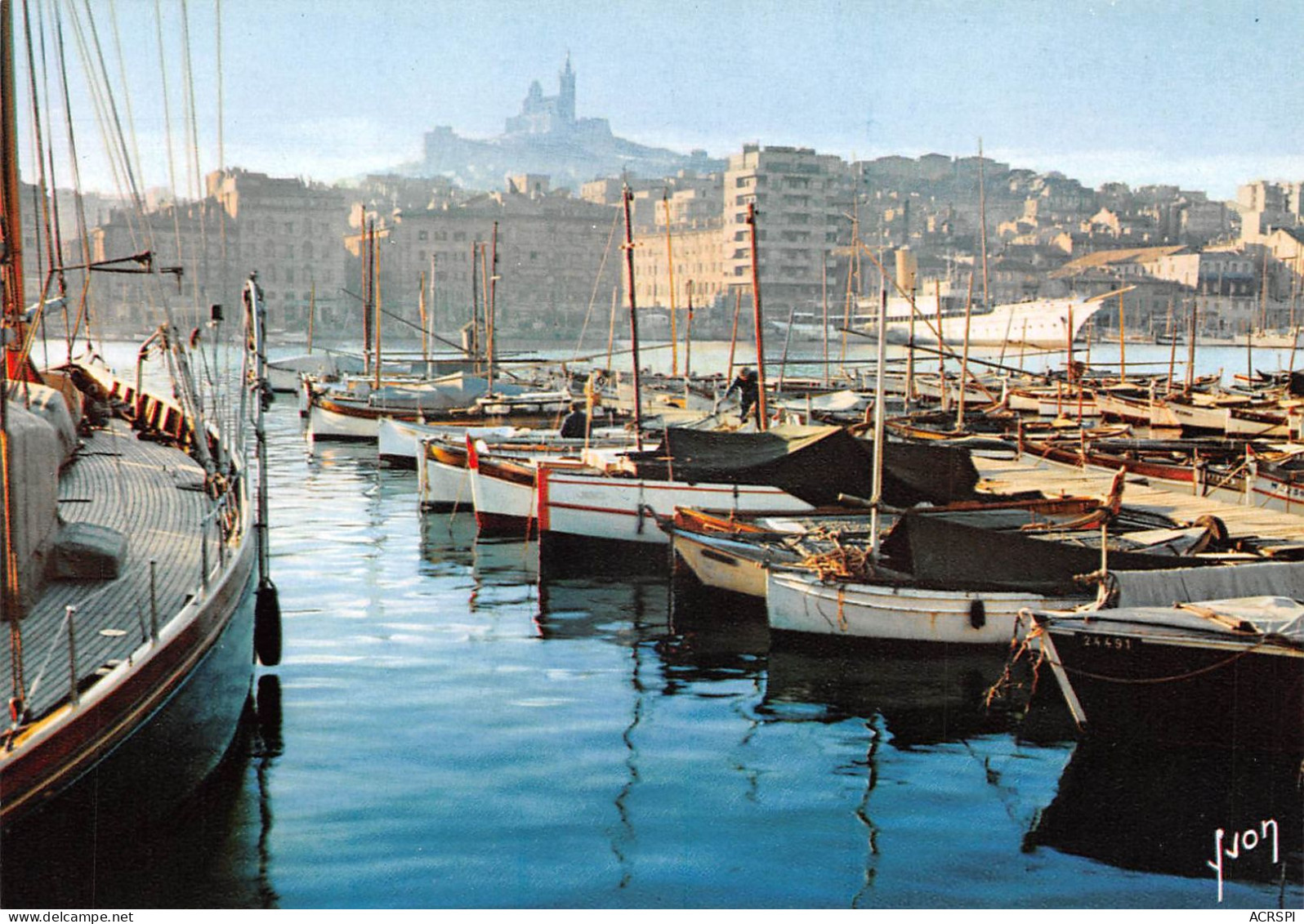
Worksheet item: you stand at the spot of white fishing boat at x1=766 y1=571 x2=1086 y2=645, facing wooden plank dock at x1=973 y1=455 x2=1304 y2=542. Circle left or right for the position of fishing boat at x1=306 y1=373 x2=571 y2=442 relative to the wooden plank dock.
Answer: left

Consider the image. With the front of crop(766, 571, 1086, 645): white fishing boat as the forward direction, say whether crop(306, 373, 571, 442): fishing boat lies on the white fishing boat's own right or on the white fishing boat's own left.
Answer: on the white fishing boat's own right

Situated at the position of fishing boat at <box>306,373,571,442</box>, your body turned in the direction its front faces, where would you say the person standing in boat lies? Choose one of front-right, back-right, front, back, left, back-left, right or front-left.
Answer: back-left

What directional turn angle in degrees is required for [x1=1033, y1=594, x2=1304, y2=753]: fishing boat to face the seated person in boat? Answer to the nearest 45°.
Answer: approximately 45° to its right

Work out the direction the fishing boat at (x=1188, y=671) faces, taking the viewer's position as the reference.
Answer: facing to the left of the viewer

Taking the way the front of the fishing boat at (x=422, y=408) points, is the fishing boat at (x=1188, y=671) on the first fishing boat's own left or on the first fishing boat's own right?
on the first fishing boat's own left

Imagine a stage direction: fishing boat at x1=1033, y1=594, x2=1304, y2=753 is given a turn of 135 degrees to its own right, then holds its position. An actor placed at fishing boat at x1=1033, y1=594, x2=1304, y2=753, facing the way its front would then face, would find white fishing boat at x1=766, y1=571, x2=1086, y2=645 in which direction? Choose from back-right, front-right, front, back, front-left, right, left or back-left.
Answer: left

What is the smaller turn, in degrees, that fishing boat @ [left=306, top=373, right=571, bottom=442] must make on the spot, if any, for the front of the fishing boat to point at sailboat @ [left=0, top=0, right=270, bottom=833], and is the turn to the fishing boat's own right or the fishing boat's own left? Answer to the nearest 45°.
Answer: approximately 90° to the fishing boat's own left

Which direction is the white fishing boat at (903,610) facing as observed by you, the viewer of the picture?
facing to the left of the viewer

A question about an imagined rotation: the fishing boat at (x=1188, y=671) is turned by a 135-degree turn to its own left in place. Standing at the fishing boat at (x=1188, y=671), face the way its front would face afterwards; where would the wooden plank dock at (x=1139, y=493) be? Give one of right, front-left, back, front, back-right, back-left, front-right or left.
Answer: back-left

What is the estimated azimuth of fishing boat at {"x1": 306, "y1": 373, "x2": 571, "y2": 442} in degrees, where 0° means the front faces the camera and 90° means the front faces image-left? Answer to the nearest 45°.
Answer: approximately 90°

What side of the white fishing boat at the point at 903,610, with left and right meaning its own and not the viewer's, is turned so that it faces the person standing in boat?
right

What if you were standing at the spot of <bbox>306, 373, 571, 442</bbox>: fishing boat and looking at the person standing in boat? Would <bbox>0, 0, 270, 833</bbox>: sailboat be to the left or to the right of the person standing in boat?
right
